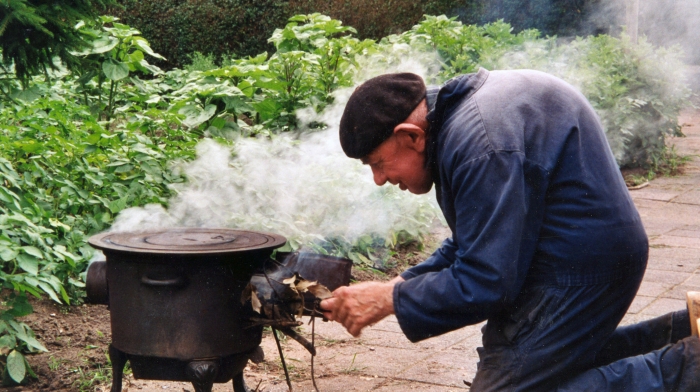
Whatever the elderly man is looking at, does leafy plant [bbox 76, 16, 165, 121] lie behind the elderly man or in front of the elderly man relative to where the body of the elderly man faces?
in front

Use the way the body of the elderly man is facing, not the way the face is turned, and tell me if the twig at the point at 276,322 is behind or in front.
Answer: in front

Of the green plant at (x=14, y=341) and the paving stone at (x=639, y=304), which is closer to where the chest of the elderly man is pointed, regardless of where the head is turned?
the green plant

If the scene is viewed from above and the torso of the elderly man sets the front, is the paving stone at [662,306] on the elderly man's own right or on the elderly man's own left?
on the elderly man's own right

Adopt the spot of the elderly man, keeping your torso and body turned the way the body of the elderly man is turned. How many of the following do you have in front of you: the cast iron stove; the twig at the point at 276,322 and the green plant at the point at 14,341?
3

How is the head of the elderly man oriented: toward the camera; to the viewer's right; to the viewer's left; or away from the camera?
to the viewer's left

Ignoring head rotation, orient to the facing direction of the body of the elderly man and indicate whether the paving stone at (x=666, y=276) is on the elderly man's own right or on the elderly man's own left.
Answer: on the elderly man's own right

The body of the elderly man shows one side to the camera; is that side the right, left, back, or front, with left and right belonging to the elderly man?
left

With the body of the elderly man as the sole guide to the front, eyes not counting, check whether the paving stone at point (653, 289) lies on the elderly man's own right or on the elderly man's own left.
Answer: on the elderly man's own right

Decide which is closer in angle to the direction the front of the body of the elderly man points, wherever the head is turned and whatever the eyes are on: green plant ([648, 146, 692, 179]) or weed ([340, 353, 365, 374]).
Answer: the weed
